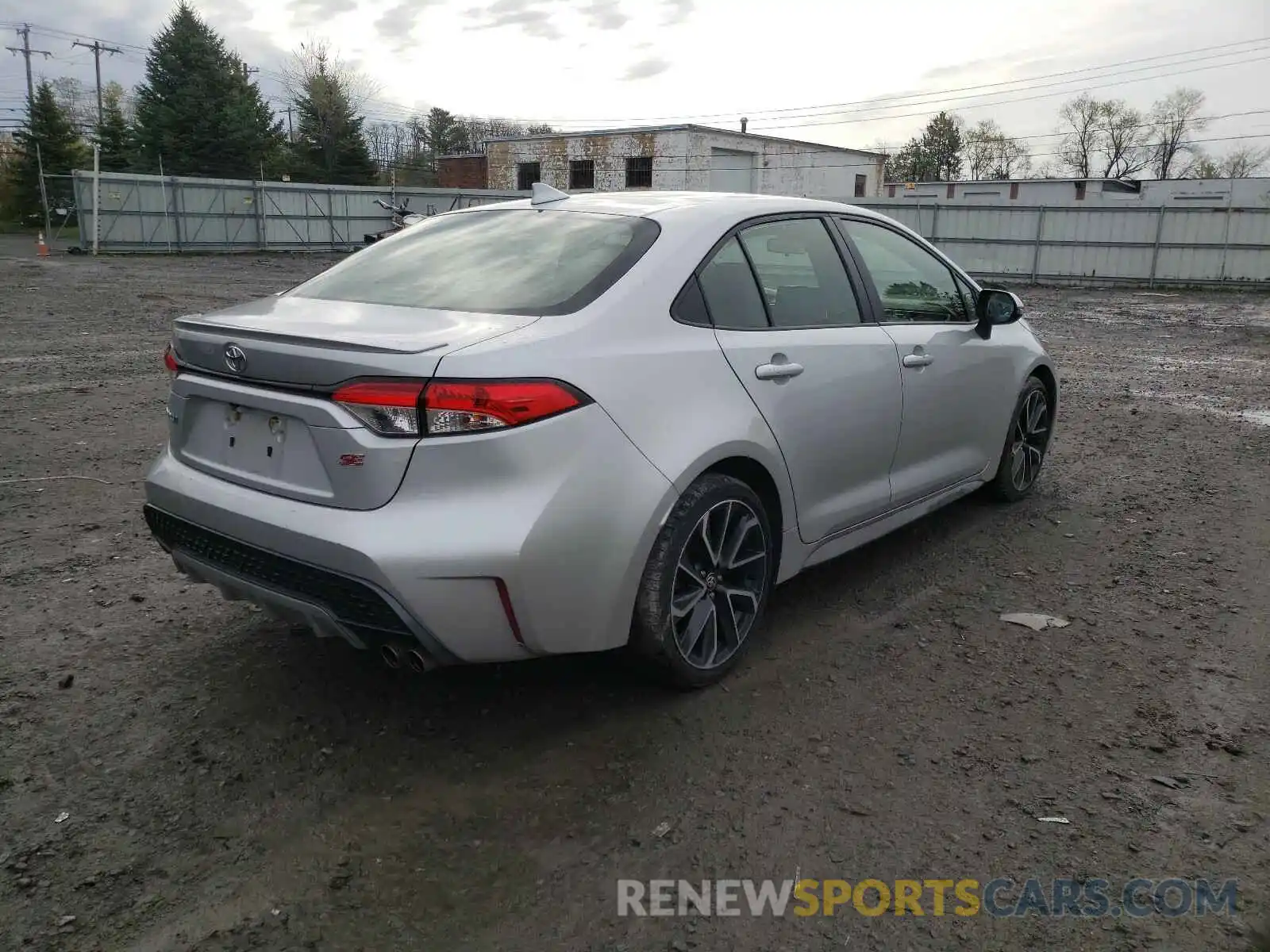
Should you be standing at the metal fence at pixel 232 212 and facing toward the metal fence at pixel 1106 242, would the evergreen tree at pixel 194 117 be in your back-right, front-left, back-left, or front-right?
back-left

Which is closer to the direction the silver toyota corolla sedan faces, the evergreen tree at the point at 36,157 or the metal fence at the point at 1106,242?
the metal fence

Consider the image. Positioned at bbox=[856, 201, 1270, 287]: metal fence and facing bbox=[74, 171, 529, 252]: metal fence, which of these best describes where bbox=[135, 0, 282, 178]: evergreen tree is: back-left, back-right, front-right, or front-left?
front-right

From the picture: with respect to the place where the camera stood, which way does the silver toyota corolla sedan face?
facing away from the viewer and to the right of the viewer

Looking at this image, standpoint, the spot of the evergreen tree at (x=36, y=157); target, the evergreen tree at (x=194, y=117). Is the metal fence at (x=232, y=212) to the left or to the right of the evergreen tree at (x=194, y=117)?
right

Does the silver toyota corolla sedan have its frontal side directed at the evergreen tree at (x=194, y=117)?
no

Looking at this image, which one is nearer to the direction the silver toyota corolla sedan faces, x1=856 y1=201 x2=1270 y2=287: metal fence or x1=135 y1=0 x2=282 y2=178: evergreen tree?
the metal fence

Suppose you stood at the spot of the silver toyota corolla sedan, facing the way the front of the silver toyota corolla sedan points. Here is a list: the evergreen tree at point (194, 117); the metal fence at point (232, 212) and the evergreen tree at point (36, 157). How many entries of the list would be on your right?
0

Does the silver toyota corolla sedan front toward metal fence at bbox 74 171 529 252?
no

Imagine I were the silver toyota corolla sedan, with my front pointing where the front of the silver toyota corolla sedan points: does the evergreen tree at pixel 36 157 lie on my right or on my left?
on my left

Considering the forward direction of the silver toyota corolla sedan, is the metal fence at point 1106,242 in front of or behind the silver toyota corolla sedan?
in front

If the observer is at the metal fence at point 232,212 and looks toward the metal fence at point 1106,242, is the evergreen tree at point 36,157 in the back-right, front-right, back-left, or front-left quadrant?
back-left
